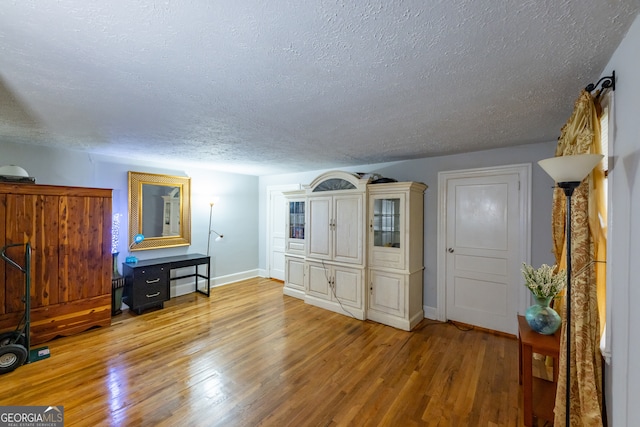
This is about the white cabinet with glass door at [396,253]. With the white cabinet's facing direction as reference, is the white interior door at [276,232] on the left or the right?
on its right

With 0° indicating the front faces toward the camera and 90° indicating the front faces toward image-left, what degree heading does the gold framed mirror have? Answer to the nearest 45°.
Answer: approximately 315°

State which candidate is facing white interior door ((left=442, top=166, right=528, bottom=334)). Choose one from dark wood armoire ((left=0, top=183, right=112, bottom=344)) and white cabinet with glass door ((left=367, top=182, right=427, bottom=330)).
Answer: the dark wood armoire

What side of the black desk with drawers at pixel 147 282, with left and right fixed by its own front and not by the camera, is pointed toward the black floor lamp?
front

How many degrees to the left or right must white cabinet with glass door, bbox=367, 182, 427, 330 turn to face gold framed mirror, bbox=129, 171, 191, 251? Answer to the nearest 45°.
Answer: approximately 45° to its right

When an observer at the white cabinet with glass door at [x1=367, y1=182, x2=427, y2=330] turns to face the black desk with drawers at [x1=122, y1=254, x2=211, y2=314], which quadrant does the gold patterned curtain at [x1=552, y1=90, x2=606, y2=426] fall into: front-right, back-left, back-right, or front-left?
back-left

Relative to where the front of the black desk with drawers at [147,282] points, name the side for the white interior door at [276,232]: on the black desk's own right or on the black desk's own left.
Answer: on the black desk's own left

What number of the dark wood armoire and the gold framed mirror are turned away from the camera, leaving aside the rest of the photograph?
0

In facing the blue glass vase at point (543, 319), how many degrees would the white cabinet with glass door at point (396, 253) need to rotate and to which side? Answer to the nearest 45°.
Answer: approximately 90° to its left

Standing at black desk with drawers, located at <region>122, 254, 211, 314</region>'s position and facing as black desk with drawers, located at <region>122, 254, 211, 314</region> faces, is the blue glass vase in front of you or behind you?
in front

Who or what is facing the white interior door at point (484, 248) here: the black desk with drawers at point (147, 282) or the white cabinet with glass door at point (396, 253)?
the black desk with drawers

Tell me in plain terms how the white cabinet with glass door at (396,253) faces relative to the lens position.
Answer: facing the viewer and to the left of the viewer

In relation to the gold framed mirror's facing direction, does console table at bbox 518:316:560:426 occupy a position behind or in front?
in front
